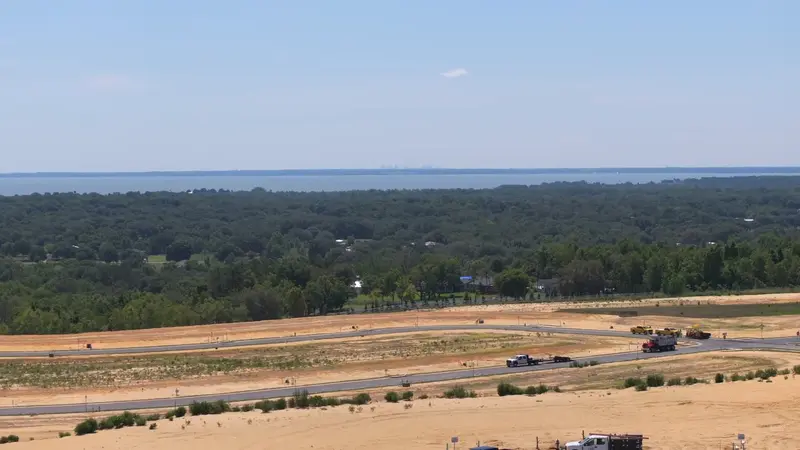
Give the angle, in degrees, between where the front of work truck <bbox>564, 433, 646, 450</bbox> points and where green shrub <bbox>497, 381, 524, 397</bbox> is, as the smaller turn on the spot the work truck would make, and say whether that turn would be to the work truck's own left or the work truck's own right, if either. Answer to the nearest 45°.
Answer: approximately 45° to the work truck's own right

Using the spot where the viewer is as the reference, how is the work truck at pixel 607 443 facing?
facing to the left of the viewer

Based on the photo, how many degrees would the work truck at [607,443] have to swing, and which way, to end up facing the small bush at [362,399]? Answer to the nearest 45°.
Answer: approximately 45° to its right

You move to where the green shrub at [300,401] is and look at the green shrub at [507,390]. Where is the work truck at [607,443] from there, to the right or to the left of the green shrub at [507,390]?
right
